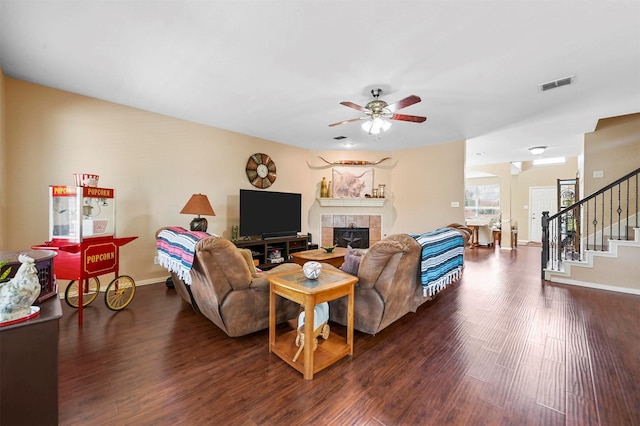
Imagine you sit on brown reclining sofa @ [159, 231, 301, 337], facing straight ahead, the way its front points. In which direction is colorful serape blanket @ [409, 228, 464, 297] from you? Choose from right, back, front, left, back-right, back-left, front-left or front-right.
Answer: front-right

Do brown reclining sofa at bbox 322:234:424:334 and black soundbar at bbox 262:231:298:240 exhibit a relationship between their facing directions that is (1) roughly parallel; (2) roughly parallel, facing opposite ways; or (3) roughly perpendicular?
roughly parallel, facing opposite ways

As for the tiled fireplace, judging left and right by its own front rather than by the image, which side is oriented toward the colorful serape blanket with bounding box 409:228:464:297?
front

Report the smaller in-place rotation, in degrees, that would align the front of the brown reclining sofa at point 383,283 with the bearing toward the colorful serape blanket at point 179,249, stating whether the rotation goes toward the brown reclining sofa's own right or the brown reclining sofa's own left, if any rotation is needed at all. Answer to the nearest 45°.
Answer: approximately 45° to the brown reclining sofa's own left

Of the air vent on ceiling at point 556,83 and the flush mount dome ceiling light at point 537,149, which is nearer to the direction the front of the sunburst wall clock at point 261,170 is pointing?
the air vent on ceiling

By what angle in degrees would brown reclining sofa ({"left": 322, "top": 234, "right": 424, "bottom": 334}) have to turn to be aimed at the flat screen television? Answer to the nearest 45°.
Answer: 0° — it already faces it

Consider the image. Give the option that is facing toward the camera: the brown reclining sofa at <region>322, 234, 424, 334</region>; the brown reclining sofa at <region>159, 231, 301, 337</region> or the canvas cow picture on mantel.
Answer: the canvas cow picture on mantel

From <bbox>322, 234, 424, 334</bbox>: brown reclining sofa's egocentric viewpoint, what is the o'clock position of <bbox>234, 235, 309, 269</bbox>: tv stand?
The tv stand is roughly at 12 o'clock from the brown reclining sofa.

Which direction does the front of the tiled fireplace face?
toward the camera

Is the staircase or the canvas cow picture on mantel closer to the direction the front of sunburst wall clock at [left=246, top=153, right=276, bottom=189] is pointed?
the staircase

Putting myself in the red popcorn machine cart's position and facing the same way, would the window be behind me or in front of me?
in front

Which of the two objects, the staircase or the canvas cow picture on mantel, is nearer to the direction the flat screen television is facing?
the staircase

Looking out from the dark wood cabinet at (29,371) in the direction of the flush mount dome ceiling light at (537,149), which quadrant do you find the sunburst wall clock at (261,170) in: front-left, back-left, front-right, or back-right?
front-left

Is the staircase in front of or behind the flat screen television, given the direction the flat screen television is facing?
in front

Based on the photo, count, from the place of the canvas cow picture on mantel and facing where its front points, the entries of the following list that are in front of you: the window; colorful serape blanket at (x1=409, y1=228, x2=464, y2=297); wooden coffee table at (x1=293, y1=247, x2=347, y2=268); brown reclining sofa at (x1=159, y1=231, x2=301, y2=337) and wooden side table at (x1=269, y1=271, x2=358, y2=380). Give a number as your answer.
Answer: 4

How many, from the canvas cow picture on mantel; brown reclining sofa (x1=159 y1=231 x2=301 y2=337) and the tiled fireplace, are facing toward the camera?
2

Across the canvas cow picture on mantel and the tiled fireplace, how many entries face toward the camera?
2

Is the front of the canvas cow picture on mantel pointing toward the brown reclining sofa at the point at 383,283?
yes

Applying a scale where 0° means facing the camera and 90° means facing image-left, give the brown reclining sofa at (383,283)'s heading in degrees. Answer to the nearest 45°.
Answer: approximately 135°

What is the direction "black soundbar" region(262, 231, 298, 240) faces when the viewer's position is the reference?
facing the viewer and to the right of the viewer
